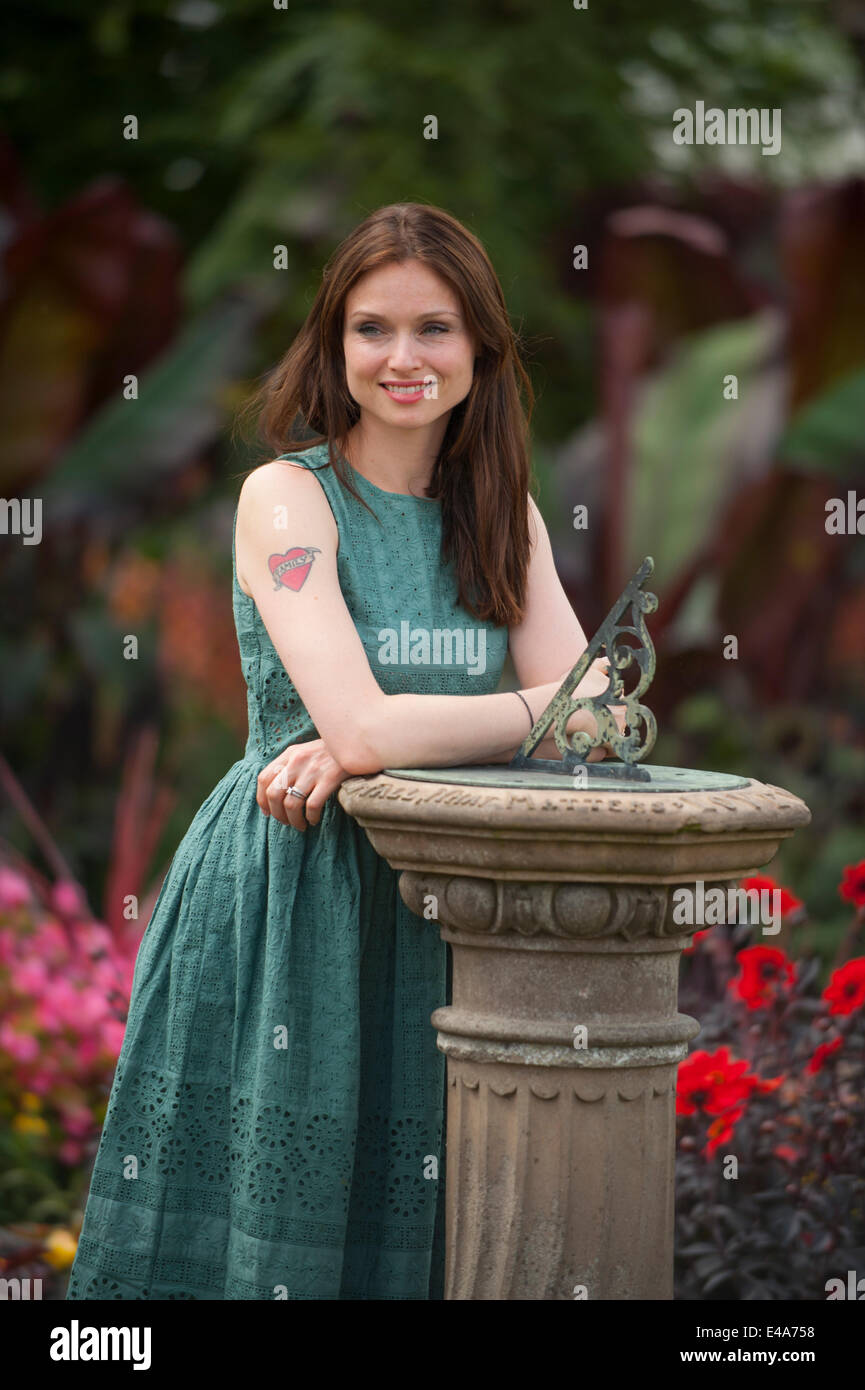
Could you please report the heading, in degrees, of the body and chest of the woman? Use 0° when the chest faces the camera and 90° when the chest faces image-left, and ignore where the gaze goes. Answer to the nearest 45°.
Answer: approximately 315°

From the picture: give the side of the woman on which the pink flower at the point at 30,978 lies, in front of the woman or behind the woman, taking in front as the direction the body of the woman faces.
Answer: behind

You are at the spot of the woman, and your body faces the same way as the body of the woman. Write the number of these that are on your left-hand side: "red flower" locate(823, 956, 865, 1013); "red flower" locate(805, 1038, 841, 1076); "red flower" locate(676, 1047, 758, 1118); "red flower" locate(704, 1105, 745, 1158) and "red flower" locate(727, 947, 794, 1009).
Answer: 5

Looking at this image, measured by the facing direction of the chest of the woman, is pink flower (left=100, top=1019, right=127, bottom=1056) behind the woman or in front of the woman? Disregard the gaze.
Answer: behind

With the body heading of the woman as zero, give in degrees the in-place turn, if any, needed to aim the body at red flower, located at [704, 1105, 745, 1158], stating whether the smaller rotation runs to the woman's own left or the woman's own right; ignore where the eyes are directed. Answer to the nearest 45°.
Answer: approximately 90° to the woman's own left

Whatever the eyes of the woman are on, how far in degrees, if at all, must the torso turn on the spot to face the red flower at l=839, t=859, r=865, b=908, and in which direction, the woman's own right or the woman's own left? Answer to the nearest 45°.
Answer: approximately 90° to the woman's own left

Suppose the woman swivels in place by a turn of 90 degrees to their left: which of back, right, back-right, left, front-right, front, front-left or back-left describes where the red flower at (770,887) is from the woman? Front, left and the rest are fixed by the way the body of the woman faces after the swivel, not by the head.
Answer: front

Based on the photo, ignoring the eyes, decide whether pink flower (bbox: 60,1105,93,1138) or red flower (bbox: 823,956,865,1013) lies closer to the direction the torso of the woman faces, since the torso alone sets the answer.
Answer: the red flower

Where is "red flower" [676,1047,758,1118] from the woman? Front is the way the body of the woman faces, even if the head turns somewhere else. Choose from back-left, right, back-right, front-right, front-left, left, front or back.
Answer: left

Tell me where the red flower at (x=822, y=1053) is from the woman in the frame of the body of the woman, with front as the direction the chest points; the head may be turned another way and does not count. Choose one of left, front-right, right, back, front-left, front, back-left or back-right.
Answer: left
